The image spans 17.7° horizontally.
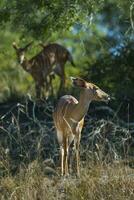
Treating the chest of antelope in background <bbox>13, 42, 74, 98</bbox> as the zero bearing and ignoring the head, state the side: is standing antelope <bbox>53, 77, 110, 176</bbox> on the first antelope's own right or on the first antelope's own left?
on the first antelope's own left

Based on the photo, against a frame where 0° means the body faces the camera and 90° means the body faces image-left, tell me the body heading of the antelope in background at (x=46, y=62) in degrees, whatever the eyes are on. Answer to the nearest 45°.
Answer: approximately 45°

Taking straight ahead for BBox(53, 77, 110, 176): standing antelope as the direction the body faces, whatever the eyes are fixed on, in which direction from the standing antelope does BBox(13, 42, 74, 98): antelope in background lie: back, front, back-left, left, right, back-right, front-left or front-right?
back-left

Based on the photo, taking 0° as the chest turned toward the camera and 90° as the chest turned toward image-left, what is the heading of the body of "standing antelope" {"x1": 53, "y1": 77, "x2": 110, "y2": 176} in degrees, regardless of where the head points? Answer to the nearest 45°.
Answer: approximately 315°
